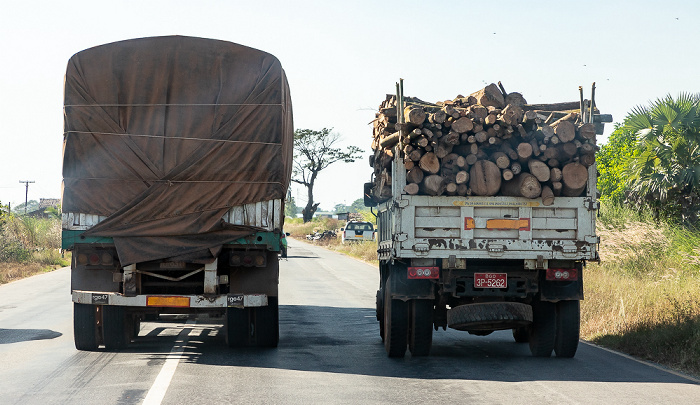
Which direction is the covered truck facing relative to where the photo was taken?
away from the camera

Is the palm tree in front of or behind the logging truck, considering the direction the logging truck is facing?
in front

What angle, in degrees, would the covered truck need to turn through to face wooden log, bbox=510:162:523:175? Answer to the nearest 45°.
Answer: approximately 90° to its right

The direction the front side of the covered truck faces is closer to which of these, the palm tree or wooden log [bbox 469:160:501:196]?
the palm tree

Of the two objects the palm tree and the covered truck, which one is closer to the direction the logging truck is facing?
the palm tree

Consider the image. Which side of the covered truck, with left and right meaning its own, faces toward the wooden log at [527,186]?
right

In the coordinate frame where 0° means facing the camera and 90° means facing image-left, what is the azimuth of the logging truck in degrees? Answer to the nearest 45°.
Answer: approximately 180°

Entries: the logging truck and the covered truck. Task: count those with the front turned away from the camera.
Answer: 2

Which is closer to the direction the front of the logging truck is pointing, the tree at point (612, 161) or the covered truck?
the tree

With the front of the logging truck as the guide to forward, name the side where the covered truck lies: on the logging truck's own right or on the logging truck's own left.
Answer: on the logging truck's own left

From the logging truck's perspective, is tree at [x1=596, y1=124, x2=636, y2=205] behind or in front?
in front
